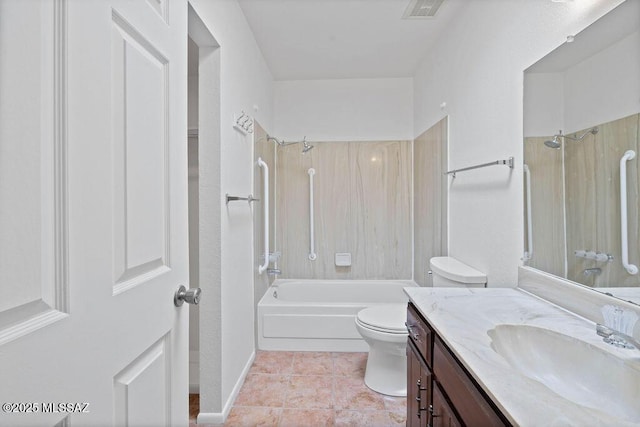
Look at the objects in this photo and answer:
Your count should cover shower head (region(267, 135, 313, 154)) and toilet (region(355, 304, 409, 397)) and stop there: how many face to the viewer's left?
1

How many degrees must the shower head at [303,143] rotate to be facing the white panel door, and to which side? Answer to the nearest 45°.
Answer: approximately 90° to its right

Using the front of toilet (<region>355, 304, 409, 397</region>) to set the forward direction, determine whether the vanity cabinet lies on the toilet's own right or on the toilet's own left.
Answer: on the toilet's own left

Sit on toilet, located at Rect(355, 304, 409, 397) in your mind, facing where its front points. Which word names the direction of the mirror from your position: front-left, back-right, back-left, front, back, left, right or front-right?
back-left

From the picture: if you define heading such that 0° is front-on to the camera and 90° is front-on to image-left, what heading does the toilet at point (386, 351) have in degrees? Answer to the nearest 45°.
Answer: approximately 90°
